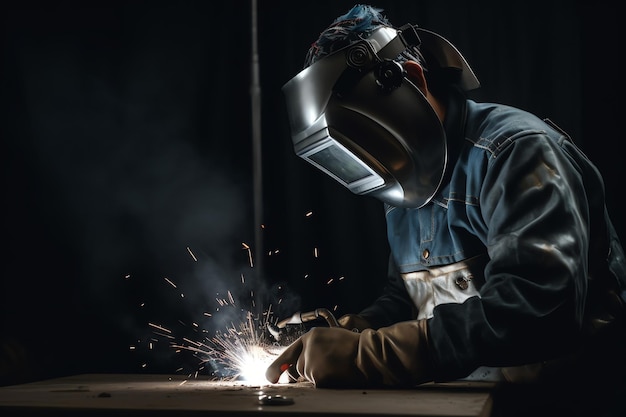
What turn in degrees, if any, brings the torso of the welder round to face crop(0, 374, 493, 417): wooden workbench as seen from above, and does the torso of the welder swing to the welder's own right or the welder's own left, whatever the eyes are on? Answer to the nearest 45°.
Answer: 0° — they already face it

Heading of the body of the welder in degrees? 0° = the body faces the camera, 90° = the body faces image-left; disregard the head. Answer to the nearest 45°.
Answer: approximately 45°

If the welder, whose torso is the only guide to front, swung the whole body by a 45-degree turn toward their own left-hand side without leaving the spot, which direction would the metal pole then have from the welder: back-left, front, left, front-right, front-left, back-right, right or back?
back-right
